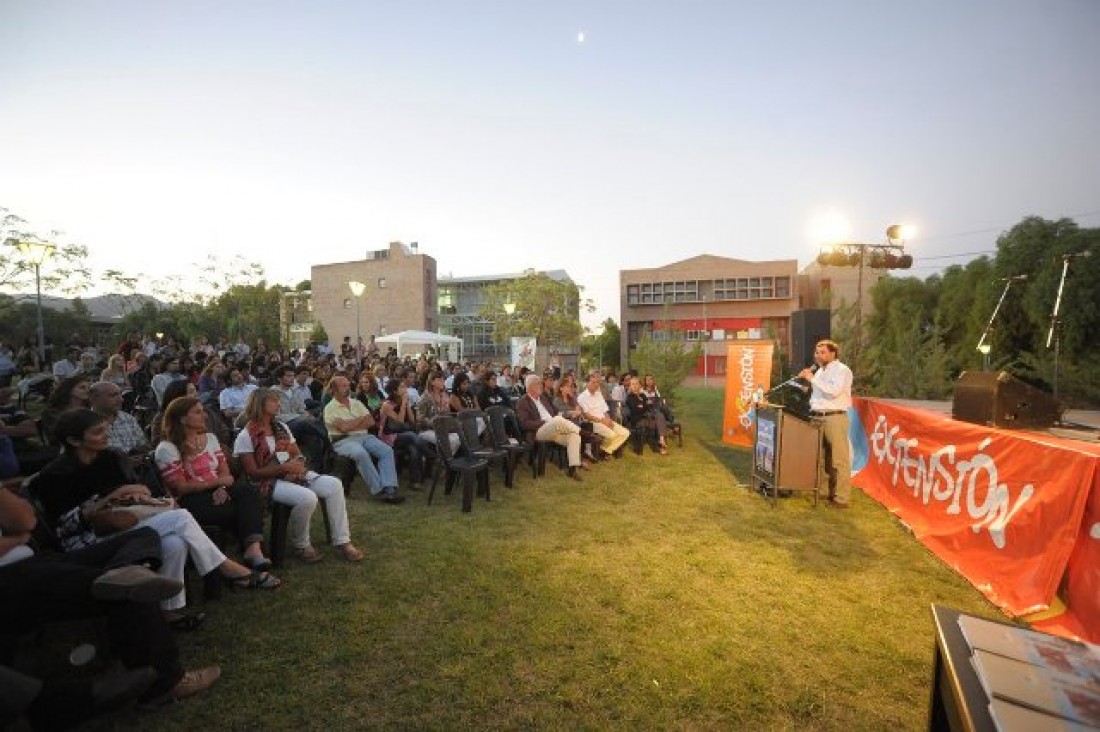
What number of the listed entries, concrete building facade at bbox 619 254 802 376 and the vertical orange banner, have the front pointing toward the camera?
2

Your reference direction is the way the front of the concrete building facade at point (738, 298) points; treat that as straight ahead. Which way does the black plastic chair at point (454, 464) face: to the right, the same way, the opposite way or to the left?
to the left

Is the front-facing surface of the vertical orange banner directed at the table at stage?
yes

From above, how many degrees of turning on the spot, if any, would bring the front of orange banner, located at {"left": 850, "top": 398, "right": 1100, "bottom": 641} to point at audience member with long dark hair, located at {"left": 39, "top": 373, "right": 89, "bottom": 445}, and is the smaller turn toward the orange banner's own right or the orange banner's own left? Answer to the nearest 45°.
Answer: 0° — it already faces them

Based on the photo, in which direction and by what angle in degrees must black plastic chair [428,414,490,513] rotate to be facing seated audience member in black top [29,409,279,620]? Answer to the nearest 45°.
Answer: approximately 90° to its right

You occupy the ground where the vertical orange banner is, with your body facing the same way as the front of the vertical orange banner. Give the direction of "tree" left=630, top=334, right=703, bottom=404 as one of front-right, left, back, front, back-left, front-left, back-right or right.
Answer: back-right

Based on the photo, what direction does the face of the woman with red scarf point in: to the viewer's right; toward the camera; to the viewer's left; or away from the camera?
to the viewer's right

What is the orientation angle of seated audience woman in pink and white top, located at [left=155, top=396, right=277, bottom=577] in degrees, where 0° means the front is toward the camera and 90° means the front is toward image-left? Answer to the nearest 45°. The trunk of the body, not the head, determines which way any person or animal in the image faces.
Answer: approximately 315°

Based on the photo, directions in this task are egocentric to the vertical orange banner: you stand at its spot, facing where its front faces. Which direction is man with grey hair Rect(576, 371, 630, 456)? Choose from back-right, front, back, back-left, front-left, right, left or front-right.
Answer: front-right

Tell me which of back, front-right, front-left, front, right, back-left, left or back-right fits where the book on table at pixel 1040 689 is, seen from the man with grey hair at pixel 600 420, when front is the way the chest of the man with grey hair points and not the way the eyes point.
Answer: front-right

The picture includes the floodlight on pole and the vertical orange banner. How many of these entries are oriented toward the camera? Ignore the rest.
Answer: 2

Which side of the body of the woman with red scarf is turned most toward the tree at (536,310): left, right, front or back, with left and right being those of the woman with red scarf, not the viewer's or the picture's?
left
